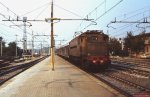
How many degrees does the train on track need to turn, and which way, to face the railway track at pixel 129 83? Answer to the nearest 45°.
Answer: approximately 45° to its right

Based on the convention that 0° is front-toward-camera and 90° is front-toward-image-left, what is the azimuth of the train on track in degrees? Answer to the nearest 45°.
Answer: approximately 315°
